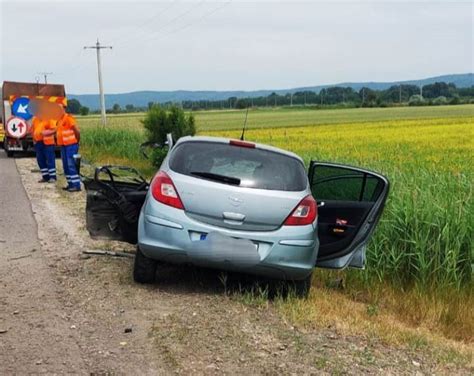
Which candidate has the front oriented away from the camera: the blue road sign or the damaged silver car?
the damaged silver car

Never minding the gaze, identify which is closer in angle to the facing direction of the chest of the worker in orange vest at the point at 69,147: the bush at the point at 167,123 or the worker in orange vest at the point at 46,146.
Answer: the worker in orange vest

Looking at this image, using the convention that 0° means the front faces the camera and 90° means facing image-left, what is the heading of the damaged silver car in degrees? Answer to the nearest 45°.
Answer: approximately 180°

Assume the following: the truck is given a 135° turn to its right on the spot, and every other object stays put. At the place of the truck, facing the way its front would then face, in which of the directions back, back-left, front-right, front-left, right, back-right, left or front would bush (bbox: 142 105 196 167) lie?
front

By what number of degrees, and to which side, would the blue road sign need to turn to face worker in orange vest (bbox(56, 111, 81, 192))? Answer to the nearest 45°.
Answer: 0° — it already faces them

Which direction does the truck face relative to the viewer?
away from the camera

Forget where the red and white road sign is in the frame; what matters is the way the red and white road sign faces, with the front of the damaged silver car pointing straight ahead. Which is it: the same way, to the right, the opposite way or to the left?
the opposite way

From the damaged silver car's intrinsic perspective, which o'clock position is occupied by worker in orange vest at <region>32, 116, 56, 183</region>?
The worker in orange vest is roughly at 11 o'clock from the damaged silver car.

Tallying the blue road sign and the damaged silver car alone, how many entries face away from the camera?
1
